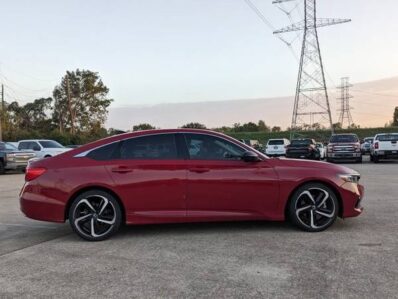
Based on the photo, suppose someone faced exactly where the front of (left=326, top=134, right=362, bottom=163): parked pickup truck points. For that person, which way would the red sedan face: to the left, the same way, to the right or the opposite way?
to the left

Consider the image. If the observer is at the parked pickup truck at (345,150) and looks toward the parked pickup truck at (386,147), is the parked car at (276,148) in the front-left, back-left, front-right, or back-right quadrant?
back-left

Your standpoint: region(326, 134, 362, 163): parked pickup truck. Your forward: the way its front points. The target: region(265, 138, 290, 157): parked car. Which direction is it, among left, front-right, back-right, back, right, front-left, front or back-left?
back-right

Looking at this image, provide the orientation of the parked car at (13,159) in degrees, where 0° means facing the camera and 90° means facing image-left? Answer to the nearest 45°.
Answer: approximately 315°

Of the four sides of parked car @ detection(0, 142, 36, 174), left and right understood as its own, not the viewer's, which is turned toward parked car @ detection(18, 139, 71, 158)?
left

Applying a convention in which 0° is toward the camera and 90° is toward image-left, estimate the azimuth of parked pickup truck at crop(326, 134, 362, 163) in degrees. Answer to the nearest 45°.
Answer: approximately 0°

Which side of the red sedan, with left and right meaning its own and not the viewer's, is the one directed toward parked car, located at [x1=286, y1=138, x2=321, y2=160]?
left

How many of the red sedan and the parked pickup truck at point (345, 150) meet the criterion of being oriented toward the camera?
1

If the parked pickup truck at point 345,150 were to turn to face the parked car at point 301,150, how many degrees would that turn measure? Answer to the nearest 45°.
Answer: approximately 135° to its right

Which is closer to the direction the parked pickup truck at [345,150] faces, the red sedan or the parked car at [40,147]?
the red sedan

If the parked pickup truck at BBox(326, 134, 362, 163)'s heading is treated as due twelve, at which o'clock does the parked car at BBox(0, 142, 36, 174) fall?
the parked car at BBox(0, 142, 36, 174) is roughly at 2 o'clock from the parked pickup truck at BBox(326, 134, 362, 163).

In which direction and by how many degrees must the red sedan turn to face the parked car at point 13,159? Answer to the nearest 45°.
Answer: approximately 135° to its left

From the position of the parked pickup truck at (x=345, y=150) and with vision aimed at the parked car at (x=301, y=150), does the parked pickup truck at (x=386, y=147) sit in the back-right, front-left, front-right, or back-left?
back-right

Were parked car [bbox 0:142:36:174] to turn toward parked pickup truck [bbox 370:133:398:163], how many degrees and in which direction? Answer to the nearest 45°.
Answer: approximately 45° to its left

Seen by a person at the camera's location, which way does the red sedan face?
facing to the right of the viewer
